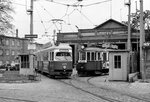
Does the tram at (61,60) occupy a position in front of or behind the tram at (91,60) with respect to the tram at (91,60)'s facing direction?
in front

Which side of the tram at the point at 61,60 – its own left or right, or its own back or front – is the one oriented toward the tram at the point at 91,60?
left

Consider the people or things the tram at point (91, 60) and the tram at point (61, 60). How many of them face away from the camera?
0

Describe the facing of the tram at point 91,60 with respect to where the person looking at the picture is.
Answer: facing the viewer and to the left of the viewer

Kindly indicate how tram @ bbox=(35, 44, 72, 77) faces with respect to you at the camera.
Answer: facing the viewer and to the right of the viewer
